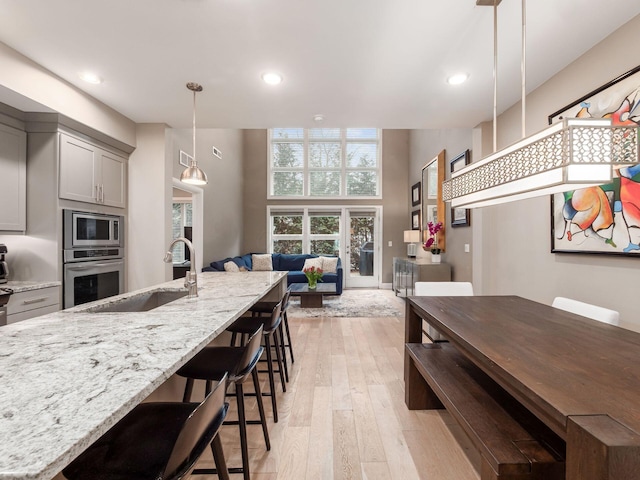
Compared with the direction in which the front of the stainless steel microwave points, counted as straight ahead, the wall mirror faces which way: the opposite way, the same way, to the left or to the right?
the opposite way

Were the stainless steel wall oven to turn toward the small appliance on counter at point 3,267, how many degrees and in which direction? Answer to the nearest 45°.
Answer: approximately 90° to its right

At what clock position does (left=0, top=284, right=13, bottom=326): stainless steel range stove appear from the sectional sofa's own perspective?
The stainless steel range stove is roughly at 1 o'clock from the sectional sofa.

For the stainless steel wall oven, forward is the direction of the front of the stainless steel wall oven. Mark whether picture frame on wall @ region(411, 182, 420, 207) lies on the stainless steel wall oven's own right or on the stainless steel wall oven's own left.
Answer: on the stainless steel wall oven's own left

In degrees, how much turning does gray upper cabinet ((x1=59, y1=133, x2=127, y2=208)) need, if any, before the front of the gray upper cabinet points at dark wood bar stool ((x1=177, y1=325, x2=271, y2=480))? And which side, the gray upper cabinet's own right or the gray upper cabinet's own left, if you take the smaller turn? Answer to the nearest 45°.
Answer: approximately 45° to the gray upper cabinet's own right

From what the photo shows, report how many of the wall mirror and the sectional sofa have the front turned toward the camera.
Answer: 1

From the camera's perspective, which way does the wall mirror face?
to the viewer's left
